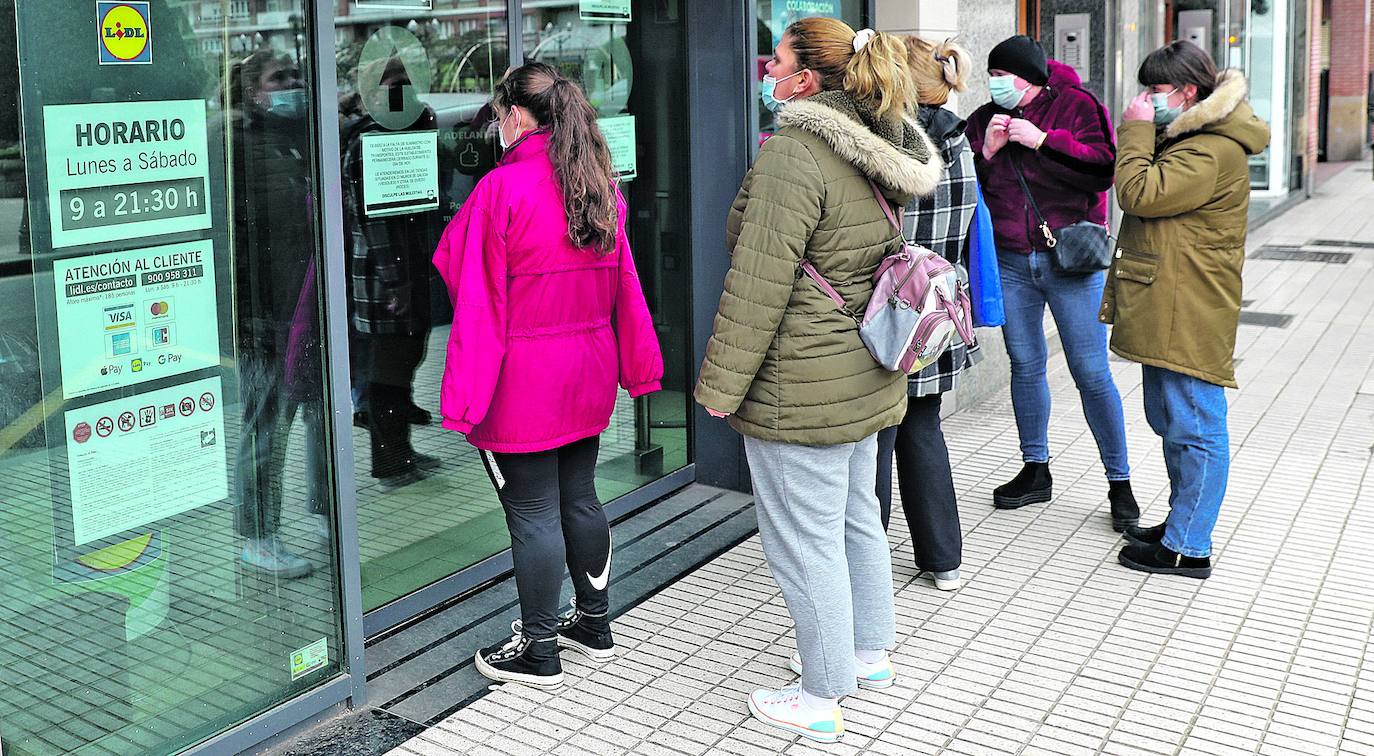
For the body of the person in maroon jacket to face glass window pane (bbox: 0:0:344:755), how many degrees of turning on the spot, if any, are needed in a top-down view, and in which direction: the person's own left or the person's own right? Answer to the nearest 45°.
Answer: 0° — they already face it

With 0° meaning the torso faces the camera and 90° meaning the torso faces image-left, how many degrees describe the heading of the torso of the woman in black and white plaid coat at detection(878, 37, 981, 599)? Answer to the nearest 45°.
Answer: approximately 135°

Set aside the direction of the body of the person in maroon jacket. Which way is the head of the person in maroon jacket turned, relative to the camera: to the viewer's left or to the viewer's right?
to the viewer's left

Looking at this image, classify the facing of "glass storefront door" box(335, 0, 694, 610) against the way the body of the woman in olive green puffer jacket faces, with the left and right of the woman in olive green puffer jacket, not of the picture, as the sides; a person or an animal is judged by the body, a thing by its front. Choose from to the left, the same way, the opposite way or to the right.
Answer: the opposite way

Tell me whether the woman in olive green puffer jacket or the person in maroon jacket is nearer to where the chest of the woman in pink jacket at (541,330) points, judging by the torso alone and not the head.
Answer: the person in maroon jacket

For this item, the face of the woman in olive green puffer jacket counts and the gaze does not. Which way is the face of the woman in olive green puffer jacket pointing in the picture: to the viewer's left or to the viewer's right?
to the viewer's left

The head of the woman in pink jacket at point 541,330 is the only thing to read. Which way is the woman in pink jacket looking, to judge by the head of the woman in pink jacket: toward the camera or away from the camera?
away from the camera

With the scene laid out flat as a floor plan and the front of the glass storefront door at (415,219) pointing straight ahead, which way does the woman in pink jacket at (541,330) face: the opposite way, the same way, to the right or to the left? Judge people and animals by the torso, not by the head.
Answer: the opposite way

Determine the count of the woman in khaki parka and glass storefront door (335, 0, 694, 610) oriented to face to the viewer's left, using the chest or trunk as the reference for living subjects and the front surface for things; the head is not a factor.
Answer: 1

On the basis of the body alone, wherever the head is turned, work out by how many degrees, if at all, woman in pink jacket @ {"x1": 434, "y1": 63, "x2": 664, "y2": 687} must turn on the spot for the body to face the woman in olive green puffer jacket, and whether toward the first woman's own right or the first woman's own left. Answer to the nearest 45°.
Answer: approximately 180°

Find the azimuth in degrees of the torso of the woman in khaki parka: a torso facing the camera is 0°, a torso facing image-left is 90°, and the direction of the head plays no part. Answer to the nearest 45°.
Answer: approximately 90°

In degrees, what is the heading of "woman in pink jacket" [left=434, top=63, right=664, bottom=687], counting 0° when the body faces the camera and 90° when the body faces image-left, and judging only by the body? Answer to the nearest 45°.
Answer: approximately 135°
